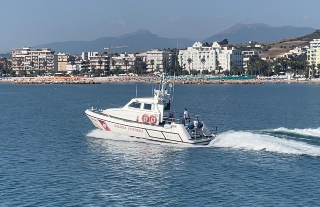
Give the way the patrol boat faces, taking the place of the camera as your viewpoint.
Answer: facing away from the viewer and to the left of the viewer
